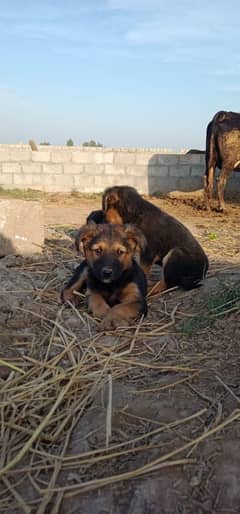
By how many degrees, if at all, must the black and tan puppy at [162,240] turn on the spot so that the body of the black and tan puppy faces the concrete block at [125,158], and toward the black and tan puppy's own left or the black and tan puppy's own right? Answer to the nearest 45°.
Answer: approximately 90° to the black and tan puppy's own right

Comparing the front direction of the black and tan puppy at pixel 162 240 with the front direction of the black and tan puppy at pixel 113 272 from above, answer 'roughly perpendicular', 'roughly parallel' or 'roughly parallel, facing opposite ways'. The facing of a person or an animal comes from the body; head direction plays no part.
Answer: roughly perpendicular

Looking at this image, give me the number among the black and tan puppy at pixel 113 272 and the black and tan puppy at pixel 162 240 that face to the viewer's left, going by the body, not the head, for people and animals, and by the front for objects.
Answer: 1

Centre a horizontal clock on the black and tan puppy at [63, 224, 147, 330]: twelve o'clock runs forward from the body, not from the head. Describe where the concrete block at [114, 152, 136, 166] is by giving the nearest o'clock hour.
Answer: The concrete block is roughly at 6 o'clock from the black and tan puppy.

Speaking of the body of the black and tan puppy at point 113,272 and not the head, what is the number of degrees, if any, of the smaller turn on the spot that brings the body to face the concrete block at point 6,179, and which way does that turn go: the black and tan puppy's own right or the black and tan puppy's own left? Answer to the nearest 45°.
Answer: approximately 180°

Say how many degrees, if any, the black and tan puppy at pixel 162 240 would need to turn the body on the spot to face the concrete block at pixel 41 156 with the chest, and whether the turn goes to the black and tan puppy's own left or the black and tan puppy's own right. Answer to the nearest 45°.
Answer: approximately 90° to the black and tan puppy's own right

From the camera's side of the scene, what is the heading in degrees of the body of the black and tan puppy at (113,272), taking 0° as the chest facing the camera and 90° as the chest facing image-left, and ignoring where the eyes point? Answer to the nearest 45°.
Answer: approximately 0°

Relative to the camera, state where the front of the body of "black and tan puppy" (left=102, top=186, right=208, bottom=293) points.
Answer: to the viewer's left

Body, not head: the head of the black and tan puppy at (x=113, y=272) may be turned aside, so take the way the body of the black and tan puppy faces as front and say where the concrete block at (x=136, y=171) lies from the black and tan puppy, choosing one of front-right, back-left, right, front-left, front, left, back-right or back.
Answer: back

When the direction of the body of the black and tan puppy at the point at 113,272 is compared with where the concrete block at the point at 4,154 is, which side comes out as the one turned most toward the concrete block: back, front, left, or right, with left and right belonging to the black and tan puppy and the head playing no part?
back

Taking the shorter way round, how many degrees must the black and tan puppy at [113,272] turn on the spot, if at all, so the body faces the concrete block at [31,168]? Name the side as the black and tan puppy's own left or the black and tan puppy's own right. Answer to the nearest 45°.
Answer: approximately 180°

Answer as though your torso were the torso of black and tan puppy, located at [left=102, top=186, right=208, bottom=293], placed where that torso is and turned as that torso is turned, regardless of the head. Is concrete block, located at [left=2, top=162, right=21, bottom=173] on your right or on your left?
on your right

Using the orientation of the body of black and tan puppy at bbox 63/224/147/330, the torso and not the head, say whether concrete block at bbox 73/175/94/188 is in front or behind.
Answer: behind

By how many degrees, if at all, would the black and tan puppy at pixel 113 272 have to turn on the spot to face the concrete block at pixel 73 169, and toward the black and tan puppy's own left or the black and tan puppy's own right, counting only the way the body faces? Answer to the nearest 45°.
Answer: approximately 180°

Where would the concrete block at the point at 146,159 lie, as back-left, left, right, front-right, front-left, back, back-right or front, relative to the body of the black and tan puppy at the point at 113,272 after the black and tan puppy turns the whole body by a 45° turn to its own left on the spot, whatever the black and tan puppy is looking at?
back-left
